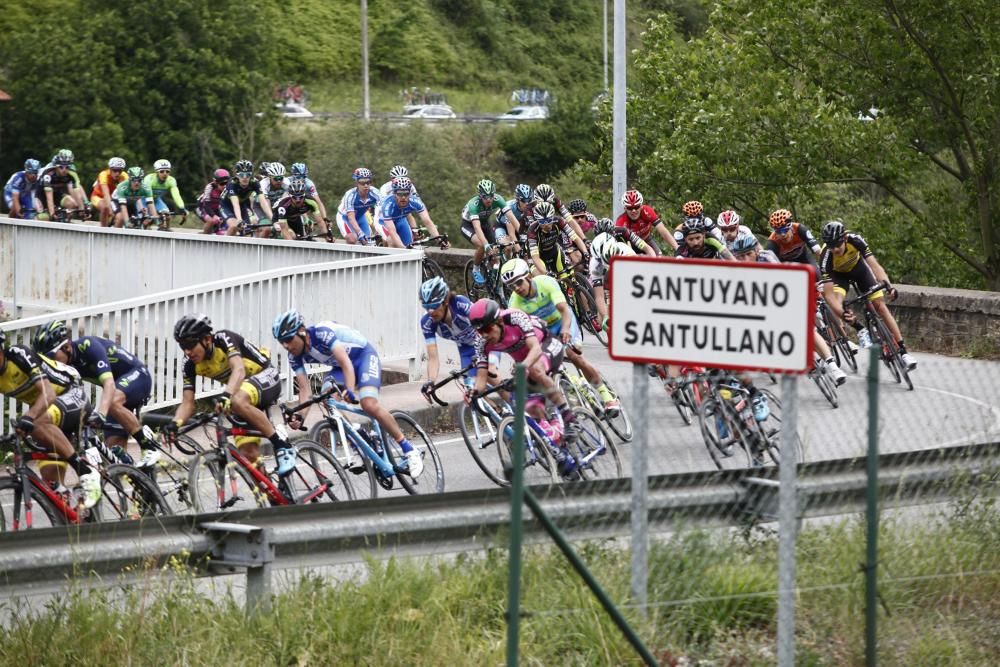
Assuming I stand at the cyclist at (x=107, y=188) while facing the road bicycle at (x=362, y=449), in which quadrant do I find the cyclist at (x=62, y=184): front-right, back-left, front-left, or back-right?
back-right

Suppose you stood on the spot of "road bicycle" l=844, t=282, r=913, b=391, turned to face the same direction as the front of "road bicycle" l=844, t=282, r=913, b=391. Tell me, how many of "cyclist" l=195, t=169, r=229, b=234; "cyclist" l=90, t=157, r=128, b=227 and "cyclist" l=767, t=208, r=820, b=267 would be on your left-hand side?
0

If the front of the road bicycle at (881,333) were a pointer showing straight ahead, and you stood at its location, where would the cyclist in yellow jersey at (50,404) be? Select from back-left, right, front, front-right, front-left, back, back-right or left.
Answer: front-right

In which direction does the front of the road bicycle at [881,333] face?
toward the camera

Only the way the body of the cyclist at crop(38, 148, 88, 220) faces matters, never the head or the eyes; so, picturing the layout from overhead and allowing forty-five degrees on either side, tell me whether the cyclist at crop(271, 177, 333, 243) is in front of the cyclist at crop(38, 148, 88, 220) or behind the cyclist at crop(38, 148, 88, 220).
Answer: in front

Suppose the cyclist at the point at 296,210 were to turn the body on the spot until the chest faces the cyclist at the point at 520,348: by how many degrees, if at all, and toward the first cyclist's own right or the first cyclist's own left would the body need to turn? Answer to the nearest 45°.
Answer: approximately 45° to the first cyclist's own right

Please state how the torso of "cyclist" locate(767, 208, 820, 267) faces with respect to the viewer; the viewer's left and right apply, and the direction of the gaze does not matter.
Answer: facing the viewer and to the left of the viewer

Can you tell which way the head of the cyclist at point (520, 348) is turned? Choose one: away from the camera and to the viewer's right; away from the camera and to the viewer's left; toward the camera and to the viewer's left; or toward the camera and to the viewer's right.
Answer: toward the camera and to the viewer's left

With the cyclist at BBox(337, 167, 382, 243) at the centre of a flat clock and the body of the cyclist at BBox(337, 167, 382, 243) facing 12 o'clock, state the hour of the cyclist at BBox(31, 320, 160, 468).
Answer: the cyclist at BBox(31, 320, 160, 468) is roughly at 2 o'clock from the cyclist at BBox(337, 167, 382, 243).

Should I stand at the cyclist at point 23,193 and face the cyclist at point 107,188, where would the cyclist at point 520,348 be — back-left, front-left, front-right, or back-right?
front-right

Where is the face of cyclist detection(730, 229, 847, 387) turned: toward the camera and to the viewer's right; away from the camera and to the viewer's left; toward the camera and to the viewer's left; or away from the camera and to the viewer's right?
toward the camera and to the viewer's left

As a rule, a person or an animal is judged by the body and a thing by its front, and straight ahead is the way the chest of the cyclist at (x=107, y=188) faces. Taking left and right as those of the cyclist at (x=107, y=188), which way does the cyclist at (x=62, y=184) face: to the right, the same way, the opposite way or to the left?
the same way

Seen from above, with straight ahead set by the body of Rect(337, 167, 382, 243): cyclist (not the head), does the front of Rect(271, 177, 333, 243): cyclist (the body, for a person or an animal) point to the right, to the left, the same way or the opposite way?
the same way

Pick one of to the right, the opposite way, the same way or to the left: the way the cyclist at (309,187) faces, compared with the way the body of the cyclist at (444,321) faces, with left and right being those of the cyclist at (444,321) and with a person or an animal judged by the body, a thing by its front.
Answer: to the left

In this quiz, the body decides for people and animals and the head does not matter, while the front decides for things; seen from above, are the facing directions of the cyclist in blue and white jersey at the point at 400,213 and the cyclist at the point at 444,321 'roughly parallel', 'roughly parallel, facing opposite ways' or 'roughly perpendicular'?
roughly perpendicular

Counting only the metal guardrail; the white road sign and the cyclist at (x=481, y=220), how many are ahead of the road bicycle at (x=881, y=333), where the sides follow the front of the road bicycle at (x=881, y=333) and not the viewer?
2

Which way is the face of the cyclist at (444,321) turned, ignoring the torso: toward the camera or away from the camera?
toward the camera

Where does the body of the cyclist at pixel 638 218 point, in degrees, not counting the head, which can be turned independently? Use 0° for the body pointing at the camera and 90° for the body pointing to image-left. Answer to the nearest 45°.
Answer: approximately 315°

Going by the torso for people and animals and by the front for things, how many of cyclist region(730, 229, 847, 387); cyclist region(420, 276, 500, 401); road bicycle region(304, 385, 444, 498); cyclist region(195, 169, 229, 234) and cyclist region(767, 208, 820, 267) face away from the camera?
0

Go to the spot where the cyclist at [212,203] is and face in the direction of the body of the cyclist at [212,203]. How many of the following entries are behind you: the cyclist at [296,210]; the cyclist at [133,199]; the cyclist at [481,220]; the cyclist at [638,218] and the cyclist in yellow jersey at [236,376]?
1

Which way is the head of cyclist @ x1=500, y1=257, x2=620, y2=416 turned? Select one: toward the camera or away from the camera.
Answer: toward the camera

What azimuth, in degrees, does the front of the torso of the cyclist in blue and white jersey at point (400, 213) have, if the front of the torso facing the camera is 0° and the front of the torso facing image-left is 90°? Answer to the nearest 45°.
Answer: approximately 315°
